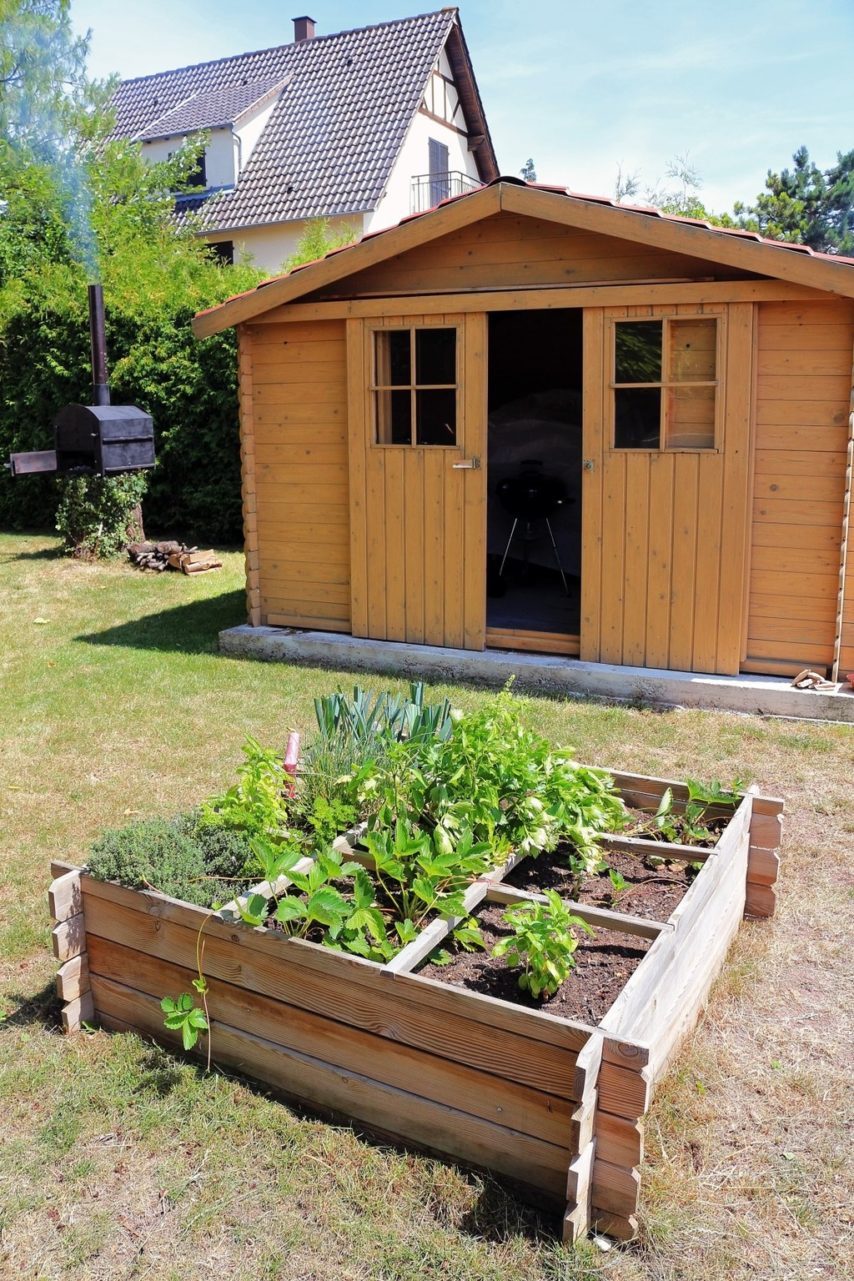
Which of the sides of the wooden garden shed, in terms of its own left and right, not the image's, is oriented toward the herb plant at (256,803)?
front

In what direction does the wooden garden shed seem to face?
toward the camera

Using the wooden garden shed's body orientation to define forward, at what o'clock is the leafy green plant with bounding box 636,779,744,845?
The leafy green plant is roughly at 12 o'clock from the wooden garden shed.

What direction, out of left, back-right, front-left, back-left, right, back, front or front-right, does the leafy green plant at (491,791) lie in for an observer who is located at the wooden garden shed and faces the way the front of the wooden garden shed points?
front

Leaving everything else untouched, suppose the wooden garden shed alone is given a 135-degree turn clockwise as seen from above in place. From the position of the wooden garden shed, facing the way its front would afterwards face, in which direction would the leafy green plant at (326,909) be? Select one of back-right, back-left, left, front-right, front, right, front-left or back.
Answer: back-left

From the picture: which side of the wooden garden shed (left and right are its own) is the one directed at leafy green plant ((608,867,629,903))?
front

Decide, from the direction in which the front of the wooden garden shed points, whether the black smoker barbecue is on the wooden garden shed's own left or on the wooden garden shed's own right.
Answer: on the wooden garden shed's own right

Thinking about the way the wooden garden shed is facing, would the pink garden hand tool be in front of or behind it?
in front

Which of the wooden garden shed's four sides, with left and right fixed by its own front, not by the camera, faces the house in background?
back

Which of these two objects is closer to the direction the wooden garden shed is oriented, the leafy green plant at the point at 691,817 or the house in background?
the leafy green plant
